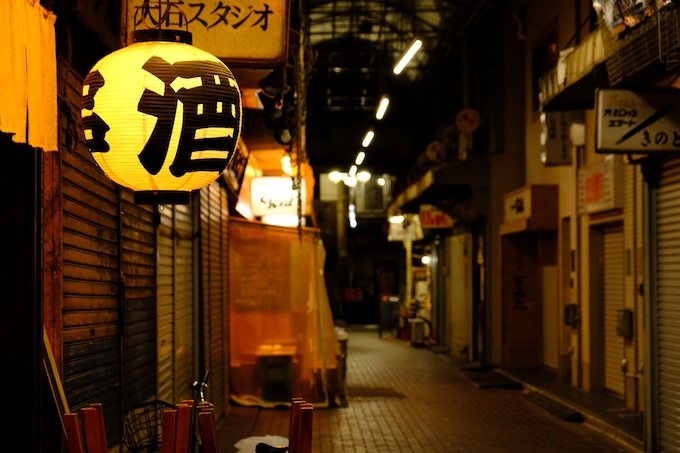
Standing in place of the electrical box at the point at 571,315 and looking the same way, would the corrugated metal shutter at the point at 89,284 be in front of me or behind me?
in front

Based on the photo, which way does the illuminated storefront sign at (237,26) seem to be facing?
toward the camera

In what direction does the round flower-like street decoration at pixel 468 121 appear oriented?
toward the camera

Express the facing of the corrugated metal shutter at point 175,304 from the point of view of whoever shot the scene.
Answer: facing to the right of the viewer

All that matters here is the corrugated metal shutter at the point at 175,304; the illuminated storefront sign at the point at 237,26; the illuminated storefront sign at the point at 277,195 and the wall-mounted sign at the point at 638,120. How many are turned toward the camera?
3

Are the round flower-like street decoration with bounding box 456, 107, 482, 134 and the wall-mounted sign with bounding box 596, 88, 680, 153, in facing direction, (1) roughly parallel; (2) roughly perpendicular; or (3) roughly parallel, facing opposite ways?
roughly parallel

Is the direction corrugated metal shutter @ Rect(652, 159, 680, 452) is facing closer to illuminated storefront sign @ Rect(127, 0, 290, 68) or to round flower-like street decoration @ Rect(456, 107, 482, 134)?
the illuminated storefront sign

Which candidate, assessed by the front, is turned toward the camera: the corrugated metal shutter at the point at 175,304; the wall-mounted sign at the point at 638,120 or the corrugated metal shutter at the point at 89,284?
the wall-mounted sign

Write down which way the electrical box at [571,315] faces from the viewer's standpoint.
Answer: facing the viewer and to the left of the viewer

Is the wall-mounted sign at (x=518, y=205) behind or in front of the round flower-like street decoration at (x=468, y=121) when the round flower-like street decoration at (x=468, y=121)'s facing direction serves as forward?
in front

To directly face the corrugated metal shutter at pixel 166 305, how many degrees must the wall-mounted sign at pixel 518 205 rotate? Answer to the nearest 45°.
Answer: approximately 45° to its left

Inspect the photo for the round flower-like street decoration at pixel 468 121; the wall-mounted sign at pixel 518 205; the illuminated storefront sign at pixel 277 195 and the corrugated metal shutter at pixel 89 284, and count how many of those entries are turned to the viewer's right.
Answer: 1

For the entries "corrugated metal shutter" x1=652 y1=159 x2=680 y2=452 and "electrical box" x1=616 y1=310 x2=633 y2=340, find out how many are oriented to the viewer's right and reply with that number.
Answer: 0

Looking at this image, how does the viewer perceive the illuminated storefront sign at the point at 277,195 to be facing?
facing the viewer

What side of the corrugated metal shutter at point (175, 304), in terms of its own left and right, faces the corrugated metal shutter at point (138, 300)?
right
